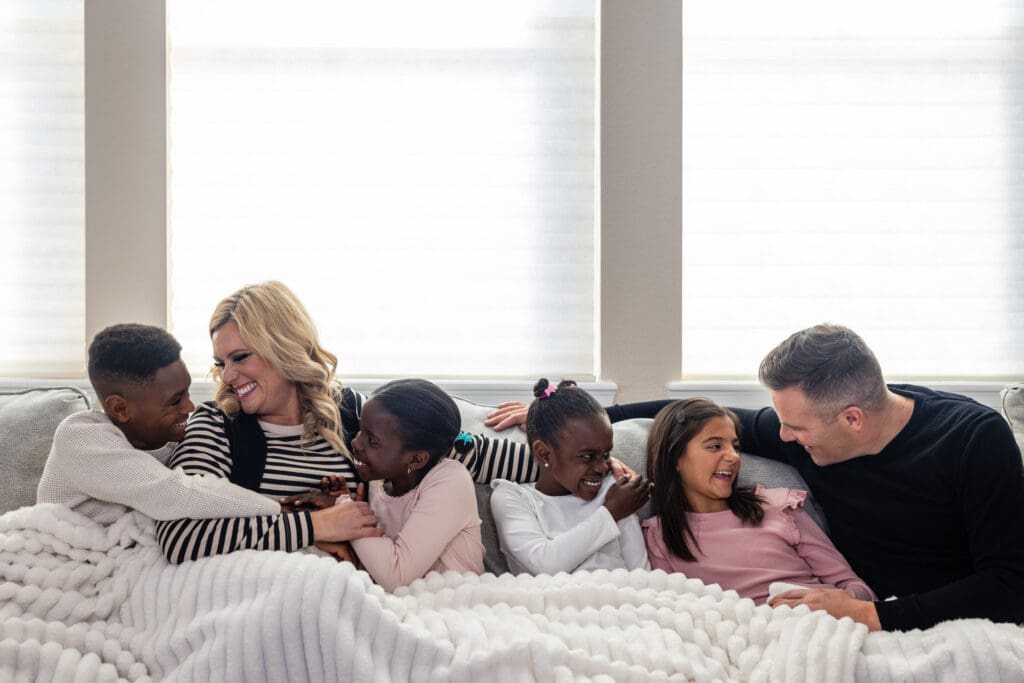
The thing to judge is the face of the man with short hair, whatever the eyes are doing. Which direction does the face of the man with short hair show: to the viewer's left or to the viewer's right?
to the viewer's left

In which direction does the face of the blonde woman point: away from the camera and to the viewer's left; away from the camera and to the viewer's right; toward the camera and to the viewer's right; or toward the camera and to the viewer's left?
toward the camera and to the viewer's left

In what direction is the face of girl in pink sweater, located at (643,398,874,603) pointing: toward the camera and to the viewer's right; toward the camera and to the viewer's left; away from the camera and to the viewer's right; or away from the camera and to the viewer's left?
toward the camera and to the viewer's right

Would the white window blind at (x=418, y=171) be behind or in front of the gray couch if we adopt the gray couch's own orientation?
behind

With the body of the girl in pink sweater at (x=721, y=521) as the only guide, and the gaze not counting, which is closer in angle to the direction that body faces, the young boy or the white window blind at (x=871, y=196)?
the young boy

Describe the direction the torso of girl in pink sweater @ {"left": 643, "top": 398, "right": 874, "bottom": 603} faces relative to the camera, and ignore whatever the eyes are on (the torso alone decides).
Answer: toward the camera

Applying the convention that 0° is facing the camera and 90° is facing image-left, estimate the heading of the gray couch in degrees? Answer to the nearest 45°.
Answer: approximately 0°

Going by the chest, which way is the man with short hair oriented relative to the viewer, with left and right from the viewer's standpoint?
facing the viewer and to the left of the viewer

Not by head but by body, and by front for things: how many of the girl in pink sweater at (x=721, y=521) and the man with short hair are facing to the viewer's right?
0
